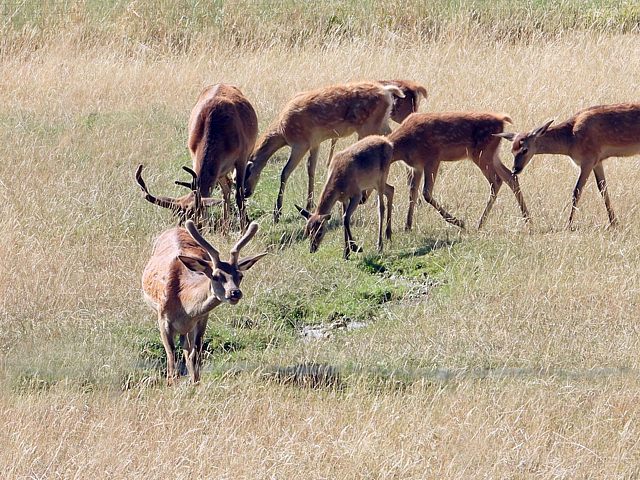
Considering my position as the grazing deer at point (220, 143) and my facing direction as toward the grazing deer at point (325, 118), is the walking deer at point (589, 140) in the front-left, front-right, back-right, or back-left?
front-right

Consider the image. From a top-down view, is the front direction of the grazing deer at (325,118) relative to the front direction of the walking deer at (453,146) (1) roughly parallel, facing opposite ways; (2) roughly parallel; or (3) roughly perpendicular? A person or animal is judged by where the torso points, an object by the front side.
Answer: roughly parallel

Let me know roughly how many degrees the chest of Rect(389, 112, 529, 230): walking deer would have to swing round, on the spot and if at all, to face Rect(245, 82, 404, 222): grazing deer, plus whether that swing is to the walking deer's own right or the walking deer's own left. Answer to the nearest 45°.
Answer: approximately 45° to the walking deer's own right

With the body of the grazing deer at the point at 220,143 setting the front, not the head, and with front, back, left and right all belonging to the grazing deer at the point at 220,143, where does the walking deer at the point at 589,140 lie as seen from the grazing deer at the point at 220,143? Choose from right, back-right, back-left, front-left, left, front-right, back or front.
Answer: left

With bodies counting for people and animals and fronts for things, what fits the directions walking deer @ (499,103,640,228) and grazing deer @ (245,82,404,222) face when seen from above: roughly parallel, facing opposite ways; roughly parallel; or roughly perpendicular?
roughly parallel

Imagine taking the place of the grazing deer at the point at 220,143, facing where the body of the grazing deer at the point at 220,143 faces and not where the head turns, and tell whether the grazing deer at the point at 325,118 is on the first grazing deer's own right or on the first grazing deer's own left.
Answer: on the first grazing deer's own left

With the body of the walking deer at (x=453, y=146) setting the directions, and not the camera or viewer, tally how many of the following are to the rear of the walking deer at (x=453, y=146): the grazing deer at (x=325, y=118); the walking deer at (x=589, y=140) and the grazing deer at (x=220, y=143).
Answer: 1

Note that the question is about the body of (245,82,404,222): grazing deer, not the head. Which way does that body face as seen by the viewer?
to the viewer's left

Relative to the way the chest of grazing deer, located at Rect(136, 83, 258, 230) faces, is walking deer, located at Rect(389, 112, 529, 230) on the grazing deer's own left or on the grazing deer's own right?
on the grazing deer's own left

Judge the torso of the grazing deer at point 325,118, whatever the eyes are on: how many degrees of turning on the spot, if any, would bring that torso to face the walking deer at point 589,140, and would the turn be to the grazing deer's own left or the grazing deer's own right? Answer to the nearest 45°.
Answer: approximately 135° to the grazing deer's own left

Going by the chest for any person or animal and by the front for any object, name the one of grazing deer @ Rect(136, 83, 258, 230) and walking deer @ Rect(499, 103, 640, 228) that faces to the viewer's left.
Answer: walking deer @ Rect(499, 103, 640, 228)

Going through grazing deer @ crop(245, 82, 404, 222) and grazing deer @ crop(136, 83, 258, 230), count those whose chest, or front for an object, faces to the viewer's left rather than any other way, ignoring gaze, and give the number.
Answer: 1

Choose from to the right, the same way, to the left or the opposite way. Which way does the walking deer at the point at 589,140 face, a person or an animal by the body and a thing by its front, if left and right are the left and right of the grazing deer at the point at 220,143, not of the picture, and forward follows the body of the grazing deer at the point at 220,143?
to the right

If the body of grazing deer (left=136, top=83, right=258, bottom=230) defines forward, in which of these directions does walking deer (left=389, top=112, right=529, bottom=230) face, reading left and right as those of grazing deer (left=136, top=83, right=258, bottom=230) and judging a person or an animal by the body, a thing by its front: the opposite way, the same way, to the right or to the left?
to the right

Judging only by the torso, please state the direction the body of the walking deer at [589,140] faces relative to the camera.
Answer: to the viewer's left

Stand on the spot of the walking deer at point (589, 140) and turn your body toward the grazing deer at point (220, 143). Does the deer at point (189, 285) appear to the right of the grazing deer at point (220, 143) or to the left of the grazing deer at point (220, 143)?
left

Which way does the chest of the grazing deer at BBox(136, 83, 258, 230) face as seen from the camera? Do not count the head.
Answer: toward the camera

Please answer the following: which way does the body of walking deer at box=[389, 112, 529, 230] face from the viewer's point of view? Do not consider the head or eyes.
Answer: to the viewer's left
